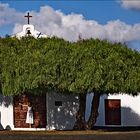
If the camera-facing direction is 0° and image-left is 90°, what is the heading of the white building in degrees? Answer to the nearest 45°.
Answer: approximately 0°
